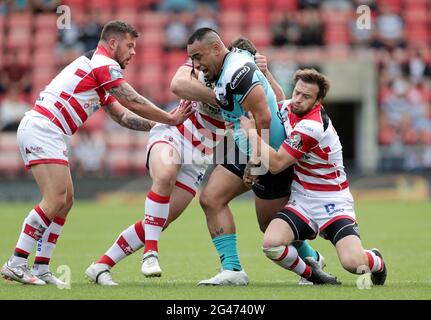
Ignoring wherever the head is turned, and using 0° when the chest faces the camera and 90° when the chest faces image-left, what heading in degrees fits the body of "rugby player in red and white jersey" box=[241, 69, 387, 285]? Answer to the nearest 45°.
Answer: approximately 45°

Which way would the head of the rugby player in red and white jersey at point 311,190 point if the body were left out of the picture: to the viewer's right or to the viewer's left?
to the viewer's left

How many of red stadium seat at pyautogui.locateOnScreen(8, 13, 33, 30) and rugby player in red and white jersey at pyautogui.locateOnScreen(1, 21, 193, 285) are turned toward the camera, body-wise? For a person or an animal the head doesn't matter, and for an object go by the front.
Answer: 1

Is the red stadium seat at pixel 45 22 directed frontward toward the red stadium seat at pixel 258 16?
no

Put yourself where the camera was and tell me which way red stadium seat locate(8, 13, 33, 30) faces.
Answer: facing the viewer

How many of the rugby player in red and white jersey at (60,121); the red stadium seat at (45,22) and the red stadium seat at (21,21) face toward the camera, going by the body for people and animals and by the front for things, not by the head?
2

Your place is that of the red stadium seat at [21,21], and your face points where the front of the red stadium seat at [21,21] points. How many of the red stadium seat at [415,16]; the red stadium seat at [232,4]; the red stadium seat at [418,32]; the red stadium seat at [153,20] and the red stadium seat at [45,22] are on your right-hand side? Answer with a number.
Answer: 0

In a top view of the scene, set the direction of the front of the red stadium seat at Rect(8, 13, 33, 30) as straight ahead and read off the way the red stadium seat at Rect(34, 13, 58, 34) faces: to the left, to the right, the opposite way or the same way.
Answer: the same way

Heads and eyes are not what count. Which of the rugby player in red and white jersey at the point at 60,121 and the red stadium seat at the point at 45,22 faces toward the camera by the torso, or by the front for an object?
the red stadium seat

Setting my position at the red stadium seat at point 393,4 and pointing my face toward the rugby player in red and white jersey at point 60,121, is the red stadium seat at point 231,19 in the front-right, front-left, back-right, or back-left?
front-right

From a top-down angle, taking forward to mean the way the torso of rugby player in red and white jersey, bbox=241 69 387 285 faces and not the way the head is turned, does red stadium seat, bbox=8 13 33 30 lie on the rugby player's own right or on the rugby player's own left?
on the rugby player's own right

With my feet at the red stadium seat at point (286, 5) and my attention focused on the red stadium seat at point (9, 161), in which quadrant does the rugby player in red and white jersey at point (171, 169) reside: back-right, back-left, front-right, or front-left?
front-left

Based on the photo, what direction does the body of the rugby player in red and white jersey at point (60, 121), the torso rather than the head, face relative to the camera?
to the viewer's right

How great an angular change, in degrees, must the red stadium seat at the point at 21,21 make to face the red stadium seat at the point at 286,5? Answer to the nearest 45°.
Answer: approximately 90° to its left

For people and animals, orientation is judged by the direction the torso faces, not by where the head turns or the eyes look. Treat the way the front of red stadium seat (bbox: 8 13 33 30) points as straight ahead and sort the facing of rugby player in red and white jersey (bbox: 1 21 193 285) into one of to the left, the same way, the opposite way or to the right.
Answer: to the left

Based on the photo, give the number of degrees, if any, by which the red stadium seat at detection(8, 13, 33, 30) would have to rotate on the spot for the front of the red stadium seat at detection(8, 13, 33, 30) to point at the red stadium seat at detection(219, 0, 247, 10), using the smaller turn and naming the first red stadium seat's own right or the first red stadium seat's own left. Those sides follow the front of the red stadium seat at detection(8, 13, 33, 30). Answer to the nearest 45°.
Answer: approximately 90° to the first red stadium seat's own left

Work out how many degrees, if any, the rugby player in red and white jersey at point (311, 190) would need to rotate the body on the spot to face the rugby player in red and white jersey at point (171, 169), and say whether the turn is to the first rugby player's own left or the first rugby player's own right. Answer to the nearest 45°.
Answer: approximately 45° to the first rugby player's own right

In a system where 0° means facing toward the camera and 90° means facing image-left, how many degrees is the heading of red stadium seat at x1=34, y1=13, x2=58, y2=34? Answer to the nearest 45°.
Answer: approximately 0°

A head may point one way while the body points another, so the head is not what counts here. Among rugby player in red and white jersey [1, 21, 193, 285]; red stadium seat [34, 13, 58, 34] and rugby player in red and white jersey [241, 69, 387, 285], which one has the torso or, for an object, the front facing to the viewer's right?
rugby player in red and white jersey [1, 21, 193, 285]

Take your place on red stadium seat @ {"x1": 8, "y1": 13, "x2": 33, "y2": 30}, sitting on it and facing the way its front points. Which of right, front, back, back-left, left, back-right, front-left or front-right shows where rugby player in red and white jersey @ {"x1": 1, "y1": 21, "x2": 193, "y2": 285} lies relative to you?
front

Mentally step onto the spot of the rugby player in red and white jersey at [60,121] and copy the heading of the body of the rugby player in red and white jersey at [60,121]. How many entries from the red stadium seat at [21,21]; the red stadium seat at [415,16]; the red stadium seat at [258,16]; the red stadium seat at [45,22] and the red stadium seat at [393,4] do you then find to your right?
0
